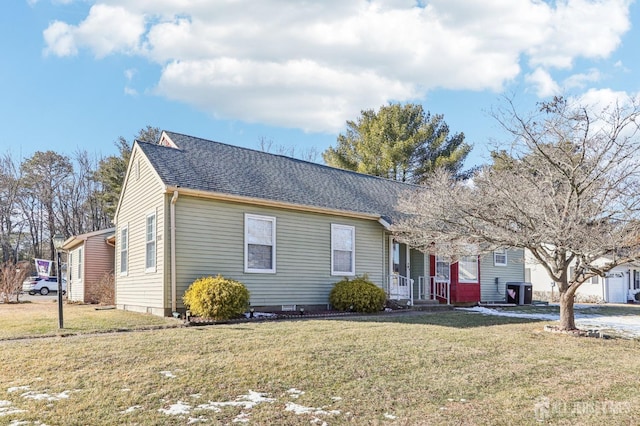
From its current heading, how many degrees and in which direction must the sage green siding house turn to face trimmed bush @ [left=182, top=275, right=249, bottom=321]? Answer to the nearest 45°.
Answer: approximately 45° to its right

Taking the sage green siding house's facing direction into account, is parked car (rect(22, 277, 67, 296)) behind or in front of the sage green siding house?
behind

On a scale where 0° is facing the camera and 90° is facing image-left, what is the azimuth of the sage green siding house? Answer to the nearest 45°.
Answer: approximately 315°

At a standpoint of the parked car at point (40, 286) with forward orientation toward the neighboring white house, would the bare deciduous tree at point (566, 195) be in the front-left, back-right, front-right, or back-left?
front-right

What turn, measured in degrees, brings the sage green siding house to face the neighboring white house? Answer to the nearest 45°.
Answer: approximately 90° to its left

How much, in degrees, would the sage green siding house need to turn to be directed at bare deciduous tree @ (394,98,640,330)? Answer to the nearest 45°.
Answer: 0° — it already faces it

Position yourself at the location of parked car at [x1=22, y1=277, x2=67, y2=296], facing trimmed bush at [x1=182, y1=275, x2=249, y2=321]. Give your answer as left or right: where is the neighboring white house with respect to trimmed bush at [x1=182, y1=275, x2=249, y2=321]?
left

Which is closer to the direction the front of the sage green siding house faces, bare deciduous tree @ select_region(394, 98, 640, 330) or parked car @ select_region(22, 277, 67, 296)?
the bare deciduous tree
